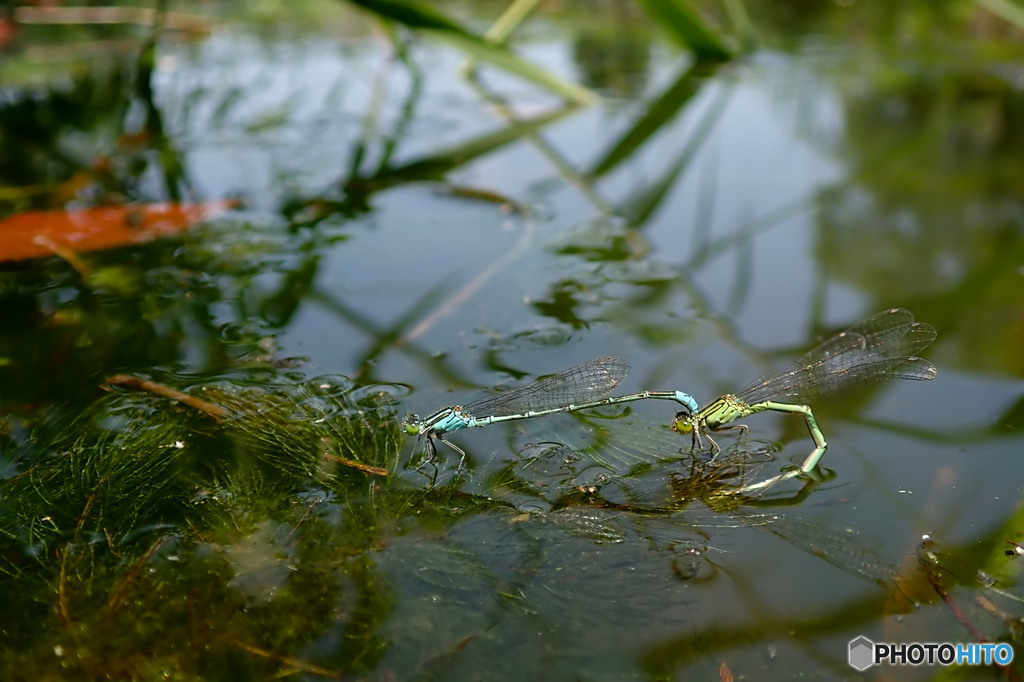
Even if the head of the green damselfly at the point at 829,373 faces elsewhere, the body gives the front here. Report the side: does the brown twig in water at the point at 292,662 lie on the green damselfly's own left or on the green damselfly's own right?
on the green damselfly's own left

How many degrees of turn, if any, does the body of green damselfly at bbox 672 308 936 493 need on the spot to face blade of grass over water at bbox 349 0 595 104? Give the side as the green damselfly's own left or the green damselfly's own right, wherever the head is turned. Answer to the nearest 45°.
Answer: approximately 45° to the green damselfly's own right

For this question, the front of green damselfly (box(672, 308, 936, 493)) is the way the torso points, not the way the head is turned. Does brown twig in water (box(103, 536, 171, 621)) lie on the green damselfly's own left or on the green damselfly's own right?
on the green damselfly's own left

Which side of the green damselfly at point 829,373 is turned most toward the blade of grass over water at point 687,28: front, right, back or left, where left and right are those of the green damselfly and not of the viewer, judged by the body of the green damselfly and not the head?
right

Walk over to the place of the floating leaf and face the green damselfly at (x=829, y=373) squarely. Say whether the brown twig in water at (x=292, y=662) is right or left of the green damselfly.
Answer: right

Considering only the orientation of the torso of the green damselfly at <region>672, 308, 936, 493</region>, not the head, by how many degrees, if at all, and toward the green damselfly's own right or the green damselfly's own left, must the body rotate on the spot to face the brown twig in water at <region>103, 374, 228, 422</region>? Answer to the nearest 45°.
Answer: approximately 45° to the green damselfly's own left

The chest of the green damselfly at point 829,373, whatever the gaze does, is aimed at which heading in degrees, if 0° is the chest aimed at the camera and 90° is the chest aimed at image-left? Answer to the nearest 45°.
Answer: approximately 90°

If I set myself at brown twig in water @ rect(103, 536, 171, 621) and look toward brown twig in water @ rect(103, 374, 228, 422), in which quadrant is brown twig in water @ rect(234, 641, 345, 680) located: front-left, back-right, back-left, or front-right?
back-right
